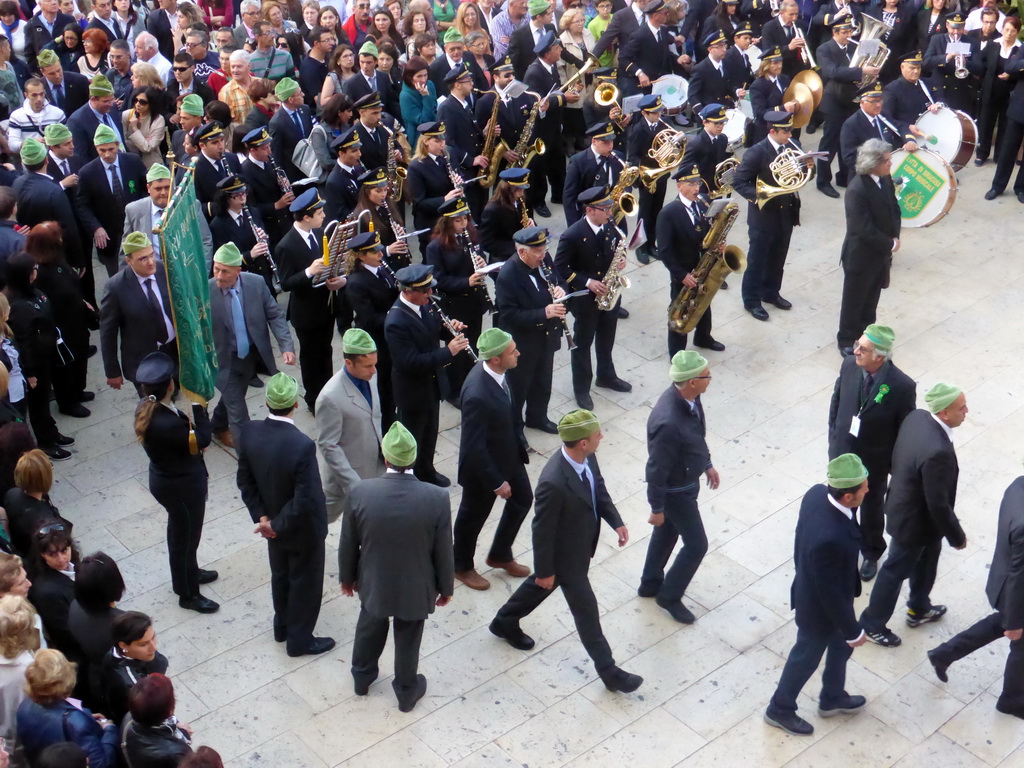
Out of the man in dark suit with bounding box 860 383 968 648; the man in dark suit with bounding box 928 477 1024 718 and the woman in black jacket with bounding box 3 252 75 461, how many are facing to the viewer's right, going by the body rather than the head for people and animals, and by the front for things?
3

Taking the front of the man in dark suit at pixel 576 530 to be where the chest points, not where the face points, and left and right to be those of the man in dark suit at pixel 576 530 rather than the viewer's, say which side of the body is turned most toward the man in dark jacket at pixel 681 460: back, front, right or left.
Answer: left

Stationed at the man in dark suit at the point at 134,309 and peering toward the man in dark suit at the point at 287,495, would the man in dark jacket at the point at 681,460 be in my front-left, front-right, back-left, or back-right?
front-left

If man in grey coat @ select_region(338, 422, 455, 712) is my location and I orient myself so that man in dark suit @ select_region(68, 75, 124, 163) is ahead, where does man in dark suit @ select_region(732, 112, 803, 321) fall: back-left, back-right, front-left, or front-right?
front-right

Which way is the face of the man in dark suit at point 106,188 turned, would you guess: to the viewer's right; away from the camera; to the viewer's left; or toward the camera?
toward the camera

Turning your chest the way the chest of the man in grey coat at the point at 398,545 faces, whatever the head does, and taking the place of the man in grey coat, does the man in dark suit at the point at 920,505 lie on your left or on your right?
on your right

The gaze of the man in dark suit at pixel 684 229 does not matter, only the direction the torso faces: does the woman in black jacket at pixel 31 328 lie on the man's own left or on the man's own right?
on the man's own right

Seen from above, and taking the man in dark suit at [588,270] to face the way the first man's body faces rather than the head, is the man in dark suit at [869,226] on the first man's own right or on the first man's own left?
on the first man's own left

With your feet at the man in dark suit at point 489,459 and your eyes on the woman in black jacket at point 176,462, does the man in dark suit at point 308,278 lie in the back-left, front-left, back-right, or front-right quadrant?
front-right

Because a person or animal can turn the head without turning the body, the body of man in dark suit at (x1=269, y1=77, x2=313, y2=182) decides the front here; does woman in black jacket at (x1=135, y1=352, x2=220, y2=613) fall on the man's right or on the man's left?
on the man's right

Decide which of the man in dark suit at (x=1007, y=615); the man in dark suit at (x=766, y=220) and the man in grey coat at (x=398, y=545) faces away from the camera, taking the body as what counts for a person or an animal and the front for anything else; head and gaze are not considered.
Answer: the man in grey coat

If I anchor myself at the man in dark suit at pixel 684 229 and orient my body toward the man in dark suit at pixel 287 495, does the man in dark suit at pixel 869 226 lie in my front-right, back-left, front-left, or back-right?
back-left

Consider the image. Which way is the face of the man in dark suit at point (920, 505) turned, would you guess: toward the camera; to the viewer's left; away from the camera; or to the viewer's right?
to the viewer's right
